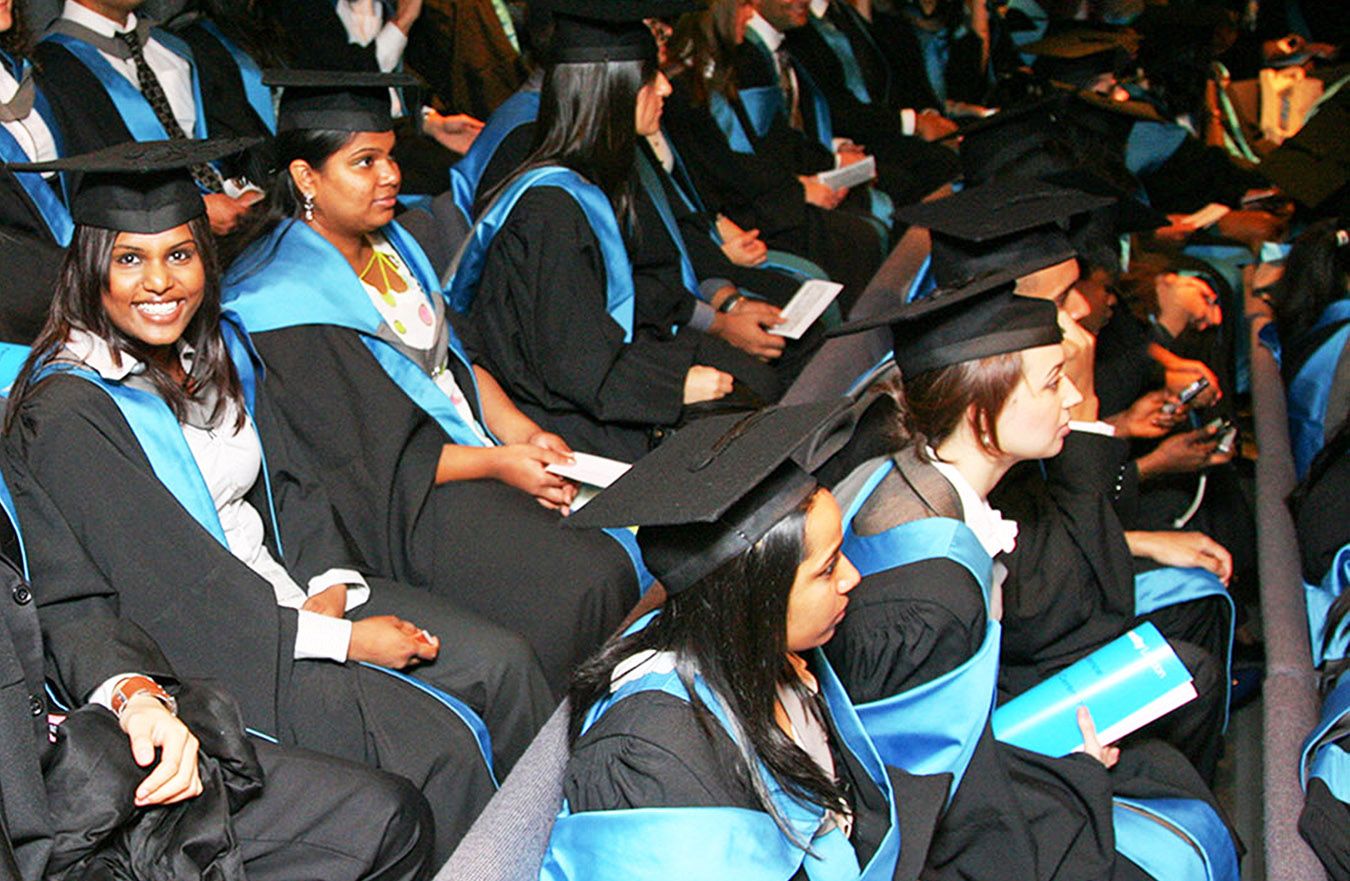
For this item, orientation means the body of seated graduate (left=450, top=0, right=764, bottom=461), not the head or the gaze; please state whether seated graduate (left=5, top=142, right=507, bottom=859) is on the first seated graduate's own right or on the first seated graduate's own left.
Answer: on the first seated graduate's own right

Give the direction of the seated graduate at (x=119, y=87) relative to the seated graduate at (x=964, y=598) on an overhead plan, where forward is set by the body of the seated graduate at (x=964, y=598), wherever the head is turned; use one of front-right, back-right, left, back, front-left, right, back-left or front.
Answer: back-left

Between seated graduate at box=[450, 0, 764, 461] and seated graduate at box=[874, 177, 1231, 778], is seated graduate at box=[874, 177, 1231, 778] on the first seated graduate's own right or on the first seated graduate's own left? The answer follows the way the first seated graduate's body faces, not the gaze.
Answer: on the first seated graduate's own right

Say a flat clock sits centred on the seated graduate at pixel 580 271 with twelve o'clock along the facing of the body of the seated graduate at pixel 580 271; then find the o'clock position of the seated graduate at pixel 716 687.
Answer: the seated graduate at pixel 716 687 is roughly at 3 o'clock from the seated graduate at pixel 580 271.

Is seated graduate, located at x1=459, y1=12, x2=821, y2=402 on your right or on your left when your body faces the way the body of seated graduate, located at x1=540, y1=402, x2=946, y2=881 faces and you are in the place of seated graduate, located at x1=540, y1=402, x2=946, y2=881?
on your left

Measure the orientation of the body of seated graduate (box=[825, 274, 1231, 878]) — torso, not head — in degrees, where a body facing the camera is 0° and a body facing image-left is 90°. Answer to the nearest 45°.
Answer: approximately 270°

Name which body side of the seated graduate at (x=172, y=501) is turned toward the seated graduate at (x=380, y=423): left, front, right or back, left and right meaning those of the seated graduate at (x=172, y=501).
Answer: left

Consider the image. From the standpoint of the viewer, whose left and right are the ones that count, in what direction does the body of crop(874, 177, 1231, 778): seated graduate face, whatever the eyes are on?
facing to the right of the viewer
